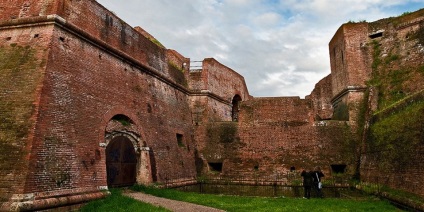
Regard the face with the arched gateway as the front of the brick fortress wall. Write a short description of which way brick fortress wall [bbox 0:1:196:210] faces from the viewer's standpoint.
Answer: facing the viewer and to the right of the viewer
